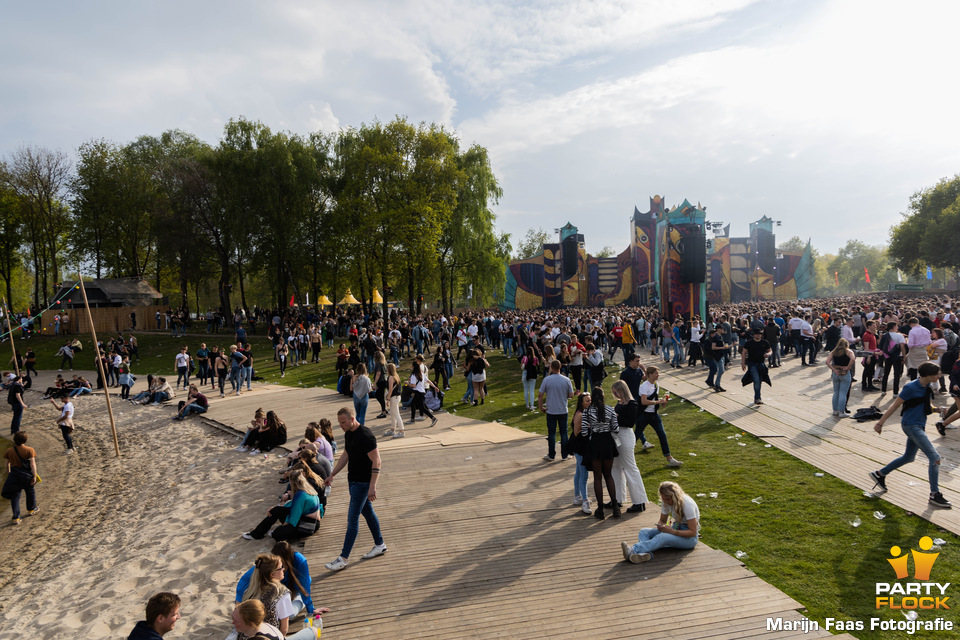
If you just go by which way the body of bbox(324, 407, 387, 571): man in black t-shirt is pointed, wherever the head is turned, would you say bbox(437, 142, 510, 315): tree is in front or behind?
behind

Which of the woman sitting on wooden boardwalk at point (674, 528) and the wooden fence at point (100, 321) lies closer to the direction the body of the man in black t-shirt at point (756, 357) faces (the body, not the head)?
the woman sitting on wooden boardwalk

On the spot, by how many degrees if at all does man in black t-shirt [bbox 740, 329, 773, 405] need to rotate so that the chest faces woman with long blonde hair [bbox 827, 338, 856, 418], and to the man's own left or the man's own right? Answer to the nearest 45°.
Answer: approximately 45° to the man's own left

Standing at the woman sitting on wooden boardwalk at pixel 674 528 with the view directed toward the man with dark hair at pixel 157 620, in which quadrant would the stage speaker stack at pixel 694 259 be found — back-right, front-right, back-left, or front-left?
back-right

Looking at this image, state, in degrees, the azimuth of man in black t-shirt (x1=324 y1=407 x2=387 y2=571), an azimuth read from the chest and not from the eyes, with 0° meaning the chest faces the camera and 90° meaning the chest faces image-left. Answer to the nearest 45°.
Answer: approximately 45°

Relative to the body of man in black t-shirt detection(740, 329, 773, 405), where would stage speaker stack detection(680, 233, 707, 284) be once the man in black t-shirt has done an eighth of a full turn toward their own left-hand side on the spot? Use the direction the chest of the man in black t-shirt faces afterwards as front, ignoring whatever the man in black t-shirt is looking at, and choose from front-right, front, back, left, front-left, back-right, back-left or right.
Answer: back-left

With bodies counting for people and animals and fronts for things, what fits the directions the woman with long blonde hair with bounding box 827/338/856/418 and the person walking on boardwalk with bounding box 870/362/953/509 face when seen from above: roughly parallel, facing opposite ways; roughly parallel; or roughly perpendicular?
roughly perpendicular

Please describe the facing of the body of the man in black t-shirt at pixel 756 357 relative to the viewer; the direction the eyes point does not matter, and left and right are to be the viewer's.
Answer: facing the viewer

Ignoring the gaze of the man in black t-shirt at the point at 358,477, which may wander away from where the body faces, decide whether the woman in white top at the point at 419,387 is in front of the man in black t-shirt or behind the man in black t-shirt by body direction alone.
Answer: behind

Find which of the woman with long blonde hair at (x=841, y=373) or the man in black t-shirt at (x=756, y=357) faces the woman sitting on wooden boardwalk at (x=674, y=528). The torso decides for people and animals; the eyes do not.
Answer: the man in black t-shirt
